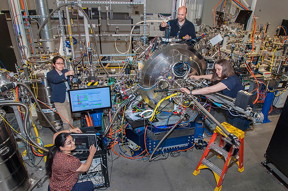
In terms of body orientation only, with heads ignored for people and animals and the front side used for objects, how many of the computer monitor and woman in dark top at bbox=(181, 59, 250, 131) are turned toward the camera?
1

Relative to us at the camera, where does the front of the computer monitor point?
facing the viewer

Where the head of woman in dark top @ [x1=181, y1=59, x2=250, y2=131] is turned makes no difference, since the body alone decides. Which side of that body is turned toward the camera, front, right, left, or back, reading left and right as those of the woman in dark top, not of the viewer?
left

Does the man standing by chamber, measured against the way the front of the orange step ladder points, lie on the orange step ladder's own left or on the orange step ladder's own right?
on the orange step ladder's own right

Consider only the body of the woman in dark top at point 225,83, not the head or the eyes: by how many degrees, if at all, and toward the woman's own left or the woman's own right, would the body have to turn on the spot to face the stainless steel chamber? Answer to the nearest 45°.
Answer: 0° — they already face it

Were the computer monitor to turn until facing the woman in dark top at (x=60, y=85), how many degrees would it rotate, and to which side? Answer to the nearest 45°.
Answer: approximately 135° to its right

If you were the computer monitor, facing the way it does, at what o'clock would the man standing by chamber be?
The man standing by chamber is roughly at 8 o'clock from the computer monitor.

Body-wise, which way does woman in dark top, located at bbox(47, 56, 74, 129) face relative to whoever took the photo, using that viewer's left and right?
facing the viewer and to the right of the viewer

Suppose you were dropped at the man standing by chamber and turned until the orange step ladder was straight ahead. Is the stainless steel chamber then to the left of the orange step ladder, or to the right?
right

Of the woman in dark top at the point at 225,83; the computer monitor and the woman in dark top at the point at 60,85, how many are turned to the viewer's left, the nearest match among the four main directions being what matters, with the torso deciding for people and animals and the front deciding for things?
1

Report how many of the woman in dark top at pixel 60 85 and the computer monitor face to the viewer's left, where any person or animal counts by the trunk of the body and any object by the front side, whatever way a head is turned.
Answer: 0

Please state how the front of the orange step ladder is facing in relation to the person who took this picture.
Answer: facing the viewer and to the left of the viewer
